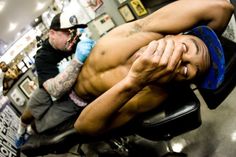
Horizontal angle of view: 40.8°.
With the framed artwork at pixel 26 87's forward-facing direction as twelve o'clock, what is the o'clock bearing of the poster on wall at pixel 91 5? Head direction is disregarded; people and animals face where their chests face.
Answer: The poster on wall is roughly at 9 o'clock from the framed artwork.

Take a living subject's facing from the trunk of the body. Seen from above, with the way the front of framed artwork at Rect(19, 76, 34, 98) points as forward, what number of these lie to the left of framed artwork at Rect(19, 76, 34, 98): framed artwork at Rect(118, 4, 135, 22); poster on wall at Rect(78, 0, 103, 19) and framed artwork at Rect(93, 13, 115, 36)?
3

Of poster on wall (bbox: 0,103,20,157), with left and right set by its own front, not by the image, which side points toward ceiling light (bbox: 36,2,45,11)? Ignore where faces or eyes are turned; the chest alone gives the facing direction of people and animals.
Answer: left

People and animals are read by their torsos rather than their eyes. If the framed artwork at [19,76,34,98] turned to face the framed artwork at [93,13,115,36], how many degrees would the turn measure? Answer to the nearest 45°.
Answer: approximately 90° to its left

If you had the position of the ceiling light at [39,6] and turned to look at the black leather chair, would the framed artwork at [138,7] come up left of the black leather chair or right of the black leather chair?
left

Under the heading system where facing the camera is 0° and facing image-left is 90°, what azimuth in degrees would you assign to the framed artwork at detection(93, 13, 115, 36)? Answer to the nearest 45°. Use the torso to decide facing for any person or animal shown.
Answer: approximately 0°

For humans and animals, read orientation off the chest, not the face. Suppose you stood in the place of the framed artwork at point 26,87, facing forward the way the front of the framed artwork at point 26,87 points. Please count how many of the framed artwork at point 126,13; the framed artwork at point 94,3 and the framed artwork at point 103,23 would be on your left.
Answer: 3

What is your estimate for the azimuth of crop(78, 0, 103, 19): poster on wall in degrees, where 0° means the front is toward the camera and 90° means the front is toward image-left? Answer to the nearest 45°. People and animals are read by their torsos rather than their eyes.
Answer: approximately 0°

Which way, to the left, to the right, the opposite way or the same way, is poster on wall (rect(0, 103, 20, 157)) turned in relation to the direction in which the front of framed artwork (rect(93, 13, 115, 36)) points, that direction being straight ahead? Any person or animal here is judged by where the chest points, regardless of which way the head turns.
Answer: to the left

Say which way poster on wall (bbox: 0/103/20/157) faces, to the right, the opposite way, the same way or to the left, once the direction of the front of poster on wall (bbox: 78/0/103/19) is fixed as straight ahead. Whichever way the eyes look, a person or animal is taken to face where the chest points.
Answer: to the left

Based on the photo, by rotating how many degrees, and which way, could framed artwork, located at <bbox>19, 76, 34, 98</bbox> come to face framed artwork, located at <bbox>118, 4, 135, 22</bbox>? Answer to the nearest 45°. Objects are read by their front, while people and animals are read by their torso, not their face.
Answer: approximately 90° to its left
